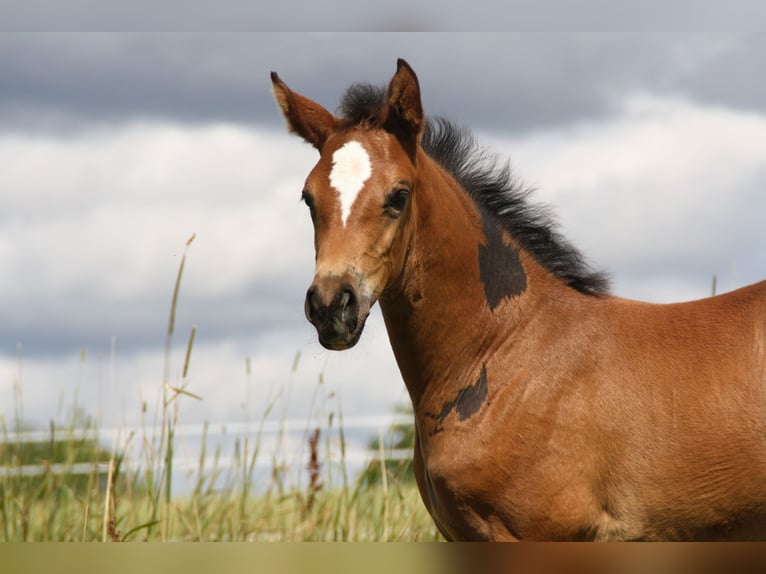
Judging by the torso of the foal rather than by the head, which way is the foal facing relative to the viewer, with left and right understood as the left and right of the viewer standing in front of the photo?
facing the viewer and to the left of the viewer
